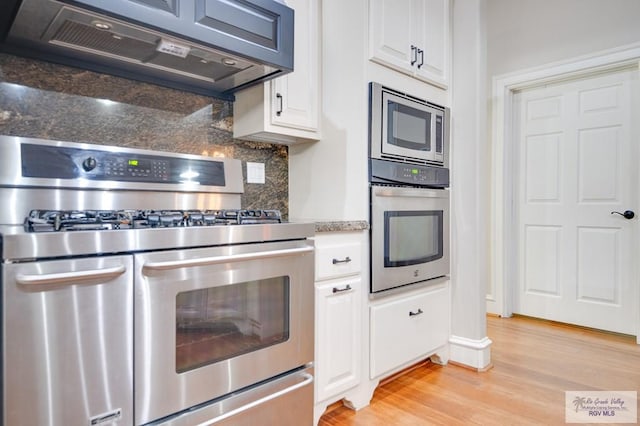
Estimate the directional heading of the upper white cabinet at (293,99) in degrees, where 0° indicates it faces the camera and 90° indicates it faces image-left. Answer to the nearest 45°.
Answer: approximately 315°

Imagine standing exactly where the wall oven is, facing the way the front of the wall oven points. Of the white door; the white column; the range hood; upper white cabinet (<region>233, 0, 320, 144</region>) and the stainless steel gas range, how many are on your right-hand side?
3

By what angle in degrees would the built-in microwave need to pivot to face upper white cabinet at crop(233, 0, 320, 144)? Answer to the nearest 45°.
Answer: approximately 90° to its right

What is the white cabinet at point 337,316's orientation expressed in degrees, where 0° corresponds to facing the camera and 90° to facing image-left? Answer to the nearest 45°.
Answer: approximately 315°

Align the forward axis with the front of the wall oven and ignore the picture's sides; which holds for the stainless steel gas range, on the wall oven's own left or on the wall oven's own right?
on the wall oven's own right

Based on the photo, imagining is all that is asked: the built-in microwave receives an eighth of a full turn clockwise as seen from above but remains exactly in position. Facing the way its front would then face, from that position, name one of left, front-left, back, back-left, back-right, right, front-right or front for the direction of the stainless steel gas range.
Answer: front-right

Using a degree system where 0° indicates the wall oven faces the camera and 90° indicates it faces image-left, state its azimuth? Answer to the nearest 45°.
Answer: approximately 315°

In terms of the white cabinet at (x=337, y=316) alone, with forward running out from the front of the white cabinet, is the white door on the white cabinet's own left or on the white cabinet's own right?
on the white cabinet's own left

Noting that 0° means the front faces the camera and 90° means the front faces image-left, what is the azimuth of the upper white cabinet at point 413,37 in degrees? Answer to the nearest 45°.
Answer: approximately 315°

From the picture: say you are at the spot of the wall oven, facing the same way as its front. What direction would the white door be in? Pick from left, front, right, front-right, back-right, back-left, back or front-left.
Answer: left

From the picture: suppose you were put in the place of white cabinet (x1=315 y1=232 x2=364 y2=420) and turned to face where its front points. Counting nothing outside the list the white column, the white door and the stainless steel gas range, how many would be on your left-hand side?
2
